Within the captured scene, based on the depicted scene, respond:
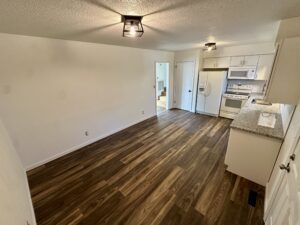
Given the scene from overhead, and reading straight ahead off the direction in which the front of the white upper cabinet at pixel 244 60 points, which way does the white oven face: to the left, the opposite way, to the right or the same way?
the same way

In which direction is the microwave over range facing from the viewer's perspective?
toward the camera

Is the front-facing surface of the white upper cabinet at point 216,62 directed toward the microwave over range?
no

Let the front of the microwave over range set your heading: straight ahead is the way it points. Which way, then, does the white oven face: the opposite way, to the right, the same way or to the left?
the same way

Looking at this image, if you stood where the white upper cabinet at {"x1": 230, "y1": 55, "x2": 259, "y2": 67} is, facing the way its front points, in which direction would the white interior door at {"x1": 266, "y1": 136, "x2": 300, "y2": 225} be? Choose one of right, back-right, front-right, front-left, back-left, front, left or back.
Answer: front

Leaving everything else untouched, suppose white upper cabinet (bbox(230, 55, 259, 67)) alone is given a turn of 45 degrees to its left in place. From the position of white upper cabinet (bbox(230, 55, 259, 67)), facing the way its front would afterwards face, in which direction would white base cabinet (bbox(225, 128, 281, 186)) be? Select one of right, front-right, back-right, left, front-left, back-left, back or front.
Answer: front-right

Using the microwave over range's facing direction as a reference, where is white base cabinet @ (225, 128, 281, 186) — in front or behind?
in front

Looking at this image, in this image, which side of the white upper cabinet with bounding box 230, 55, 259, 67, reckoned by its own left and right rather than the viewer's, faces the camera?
front

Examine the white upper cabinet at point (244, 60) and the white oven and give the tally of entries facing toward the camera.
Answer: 2

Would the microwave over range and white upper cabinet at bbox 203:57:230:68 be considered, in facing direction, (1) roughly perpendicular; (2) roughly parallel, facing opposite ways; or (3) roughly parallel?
roughly parallel

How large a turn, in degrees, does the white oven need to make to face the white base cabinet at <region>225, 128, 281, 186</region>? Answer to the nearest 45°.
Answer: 0° — it already faces it

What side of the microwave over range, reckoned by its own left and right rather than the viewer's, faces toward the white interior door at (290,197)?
front

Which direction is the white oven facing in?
toward the camera

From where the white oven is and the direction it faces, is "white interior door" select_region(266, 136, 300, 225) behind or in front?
in front
